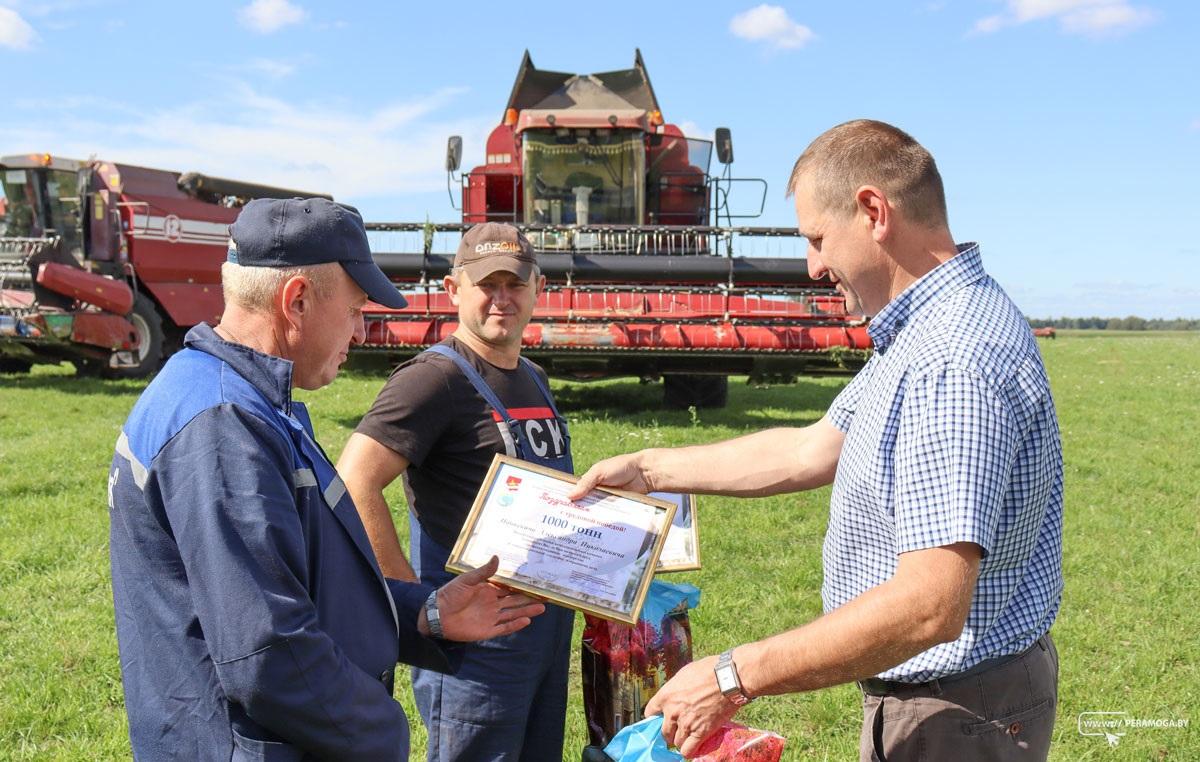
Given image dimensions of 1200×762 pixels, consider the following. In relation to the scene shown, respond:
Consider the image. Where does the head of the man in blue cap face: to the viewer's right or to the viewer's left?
to the viewer's right

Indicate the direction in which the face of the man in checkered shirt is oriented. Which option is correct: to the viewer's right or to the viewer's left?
to the viewer's left

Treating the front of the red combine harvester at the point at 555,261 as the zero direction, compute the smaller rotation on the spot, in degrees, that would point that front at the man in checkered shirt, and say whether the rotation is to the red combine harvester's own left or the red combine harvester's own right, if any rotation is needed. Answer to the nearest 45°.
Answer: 0° — it already faces them

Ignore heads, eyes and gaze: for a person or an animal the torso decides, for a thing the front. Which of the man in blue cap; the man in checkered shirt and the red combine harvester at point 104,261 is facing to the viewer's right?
the man in blue cap

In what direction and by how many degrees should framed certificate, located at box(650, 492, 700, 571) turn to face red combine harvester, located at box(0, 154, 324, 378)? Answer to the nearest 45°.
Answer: approximately 135° to its right

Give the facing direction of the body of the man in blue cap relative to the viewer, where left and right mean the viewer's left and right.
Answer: facing to the right of the viewer

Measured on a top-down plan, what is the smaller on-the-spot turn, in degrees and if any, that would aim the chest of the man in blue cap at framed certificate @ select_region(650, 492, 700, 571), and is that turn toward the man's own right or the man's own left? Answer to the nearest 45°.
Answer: approximately 45° to the man's own left

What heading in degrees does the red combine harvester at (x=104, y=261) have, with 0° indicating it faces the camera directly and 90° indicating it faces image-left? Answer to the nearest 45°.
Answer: approximately 45°

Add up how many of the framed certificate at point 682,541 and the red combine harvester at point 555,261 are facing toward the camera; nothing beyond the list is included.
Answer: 2

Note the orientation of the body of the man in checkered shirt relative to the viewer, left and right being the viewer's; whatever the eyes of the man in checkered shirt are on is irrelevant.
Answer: facing to the left of the viewer
